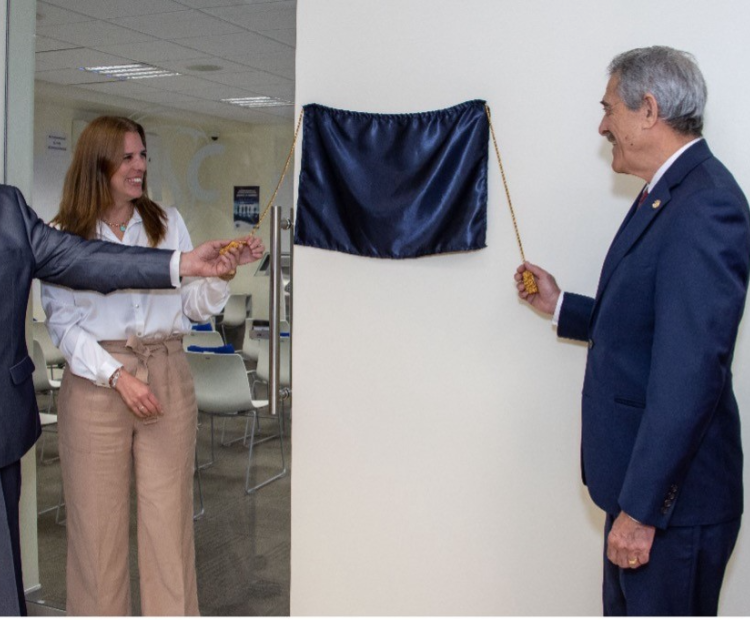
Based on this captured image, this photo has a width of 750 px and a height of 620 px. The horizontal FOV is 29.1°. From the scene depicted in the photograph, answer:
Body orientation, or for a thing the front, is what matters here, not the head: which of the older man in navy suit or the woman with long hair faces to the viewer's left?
the older man in navy suit

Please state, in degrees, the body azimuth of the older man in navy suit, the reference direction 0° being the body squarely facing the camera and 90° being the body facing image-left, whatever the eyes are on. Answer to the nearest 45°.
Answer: approximately 90°

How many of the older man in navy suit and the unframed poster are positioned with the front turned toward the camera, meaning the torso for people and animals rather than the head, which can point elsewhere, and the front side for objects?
1
